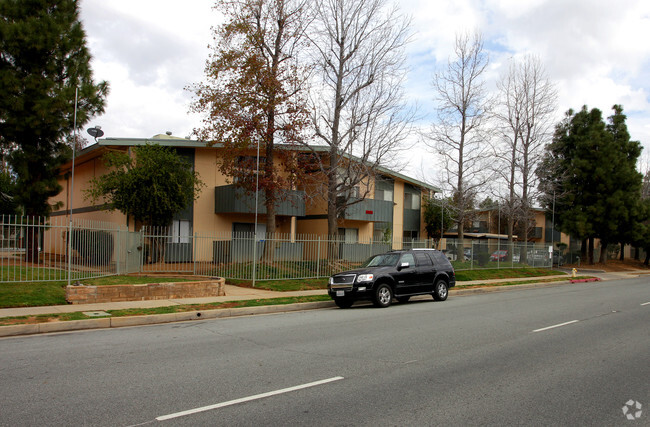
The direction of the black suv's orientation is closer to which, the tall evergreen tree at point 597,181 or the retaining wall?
the retaining wall

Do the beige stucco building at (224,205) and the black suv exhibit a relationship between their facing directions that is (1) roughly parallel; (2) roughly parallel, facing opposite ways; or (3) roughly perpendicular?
roughly perpendicular

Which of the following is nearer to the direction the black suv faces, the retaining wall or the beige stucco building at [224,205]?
the retaining wall

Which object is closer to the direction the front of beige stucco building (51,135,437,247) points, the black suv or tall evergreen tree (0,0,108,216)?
the black suv

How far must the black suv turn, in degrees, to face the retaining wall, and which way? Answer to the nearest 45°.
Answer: approximately 45° to its right

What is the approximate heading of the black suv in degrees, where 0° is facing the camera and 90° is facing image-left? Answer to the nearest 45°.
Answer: approximately 45°

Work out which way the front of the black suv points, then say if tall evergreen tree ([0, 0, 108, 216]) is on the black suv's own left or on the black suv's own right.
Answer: on the black suv's own right

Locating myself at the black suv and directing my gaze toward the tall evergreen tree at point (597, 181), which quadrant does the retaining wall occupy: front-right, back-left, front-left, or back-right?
back-left

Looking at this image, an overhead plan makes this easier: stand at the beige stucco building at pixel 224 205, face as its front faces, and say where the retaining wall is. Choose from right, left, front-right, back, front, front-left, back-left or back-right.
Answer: front-right
